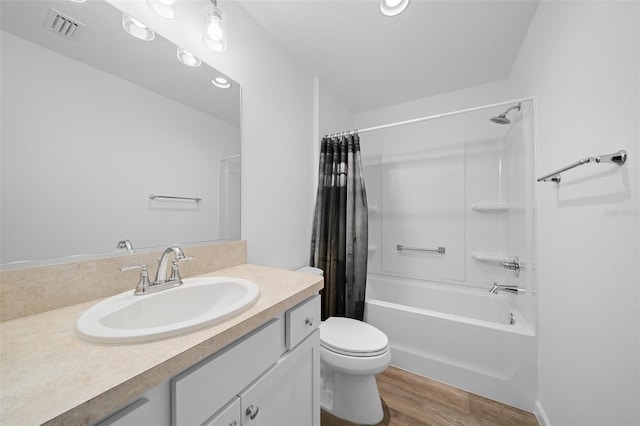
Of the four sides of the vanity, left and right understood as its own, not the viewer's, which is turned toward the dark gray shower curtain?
left

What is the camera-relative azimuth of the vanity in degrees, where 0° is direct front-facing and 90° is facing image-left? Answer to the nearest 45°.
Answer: approximately 315°

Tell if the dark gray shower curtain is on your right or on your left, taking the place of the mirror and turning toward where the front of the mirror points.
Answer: on your left

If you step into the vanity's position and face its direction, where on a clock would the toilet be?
The toilet is roughly at 10 o'clock from the vanity.

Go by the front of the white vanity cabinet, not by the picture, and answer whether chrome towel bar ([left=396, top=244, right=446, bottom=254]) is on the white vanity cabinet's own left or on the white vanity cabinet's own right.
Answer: on the white vanity cabinet's own left

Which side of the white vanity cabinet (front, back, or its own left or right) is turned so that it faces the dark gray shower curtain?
left
